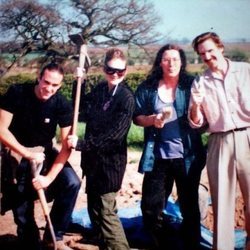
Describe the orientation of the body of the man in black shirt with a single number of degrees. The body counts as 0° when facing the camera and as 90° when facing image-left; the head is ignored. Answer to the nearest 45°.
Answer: approximately 0°

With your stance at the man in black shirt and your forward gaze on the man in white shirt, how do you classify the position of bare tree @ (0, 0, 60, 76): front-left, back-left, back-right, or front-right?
back-left

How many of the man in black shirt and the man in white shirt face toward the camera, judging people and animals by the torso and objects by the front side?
2
